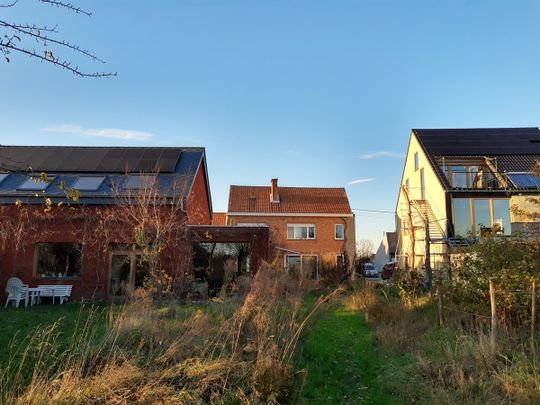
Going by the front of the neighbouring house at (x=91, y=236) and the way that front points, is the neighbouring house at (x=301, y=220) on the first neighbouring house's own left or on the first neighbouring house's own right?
on the first neighbouring house's own left

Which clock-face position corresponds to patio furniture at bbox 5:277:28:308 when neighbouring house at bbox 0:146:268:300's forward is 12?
The patio furniture is roughly at 2 o'clock from the neighbouring house.

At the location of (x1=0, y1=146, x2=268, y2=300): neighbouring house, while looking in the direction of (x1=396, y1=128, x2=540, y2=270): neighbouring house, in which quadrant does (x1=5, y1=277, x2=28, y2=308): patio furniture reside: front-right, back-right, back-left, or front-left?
back-right

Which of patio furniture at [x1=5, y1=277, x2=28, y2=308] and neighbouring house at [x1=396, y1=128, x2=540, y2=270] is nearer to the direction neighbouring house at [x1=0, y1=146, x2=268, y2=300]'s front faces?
the patio furniture

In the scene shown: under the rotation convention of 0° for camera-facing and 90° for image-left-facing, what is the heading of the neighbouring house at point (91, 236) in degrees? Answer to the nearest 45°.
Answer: approximately 0°

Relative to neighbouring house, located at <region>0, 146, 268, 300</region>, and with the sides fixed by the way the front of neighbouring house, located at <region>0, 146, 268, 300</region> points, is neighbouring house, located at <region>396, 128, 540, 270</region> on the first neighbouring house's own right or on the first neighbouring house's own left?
on the first neighbouring house's own left
